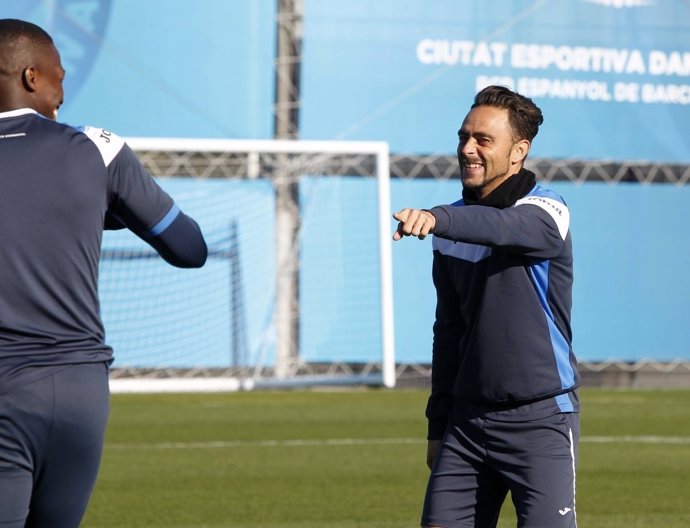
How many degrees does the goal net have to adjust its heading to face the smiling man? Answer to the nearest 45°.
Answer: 0° — it already faces them

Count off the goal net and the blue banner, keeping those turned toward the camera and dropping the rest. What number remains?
2

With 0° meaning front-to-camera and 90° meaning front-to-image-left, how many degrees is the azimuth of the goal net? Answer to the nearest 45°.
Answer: approximately 0°

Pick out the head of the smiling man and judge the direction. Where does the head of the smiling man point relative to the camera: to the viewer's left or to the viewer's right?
to the viewer's left

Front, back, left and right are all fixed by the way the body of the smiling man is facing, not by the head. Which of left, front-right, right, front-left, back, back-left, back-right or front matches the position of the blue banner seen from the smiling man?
back-right

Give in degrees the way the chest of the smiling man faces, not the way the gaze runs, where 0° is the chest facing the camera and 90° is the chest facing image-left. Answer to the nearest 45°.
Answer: approximately 45°

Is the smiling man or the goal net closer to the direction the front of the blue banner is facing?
the smiling man

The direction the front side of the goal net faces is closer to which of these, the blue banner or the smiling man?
the smiling man

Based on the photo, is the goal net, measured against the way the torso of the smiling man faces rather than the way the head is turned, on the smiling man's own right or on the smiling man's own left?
on the smiling man's own right
